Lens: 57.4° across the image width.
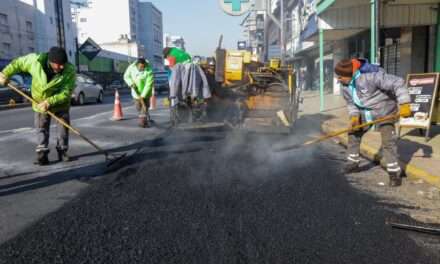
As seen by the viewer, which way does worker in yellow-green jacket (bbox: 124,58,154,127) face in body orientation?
toward the camera

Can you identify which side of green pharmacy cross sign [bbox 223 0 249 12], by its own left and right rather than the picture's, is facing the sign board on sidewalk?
front

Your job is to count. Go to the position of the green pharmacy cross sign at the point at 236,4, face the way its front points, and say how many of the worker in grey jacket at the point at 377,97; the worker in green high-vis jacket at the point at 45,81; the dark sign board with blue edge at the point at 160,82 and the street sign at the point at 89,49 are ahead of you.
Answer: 2

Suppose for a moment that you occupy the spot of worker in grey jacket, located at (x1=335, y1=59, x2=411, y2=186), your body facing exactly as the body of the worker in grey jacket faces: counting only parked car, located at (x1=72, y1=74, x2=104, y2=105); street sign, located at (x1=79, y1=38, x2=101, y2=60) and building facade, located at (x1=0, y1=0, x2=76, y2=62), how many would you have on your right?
3

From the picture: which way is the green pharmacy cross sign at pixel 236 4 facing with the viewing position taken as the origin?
facing the viewer

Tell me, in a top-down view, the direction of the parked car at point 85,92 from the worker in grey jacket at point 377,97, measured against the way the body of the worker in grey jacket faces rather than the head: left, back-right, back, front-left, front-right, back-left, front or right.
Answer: right

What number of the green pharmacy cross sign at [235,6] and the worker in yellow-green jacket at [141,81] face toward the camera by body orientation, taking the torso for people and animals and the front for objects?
2

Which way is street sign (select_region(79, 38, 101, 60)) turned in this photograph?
toward the camera

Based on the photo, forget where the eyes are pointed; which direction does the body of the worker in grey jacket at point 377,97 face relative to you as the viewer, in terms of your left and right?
facing the viewer and to the left of the viewer

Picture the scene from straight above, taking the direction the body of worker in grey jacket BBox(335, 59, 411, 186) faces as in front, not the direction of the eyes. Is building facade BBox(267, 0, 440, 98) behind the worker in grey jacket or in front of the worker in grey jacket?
behind
